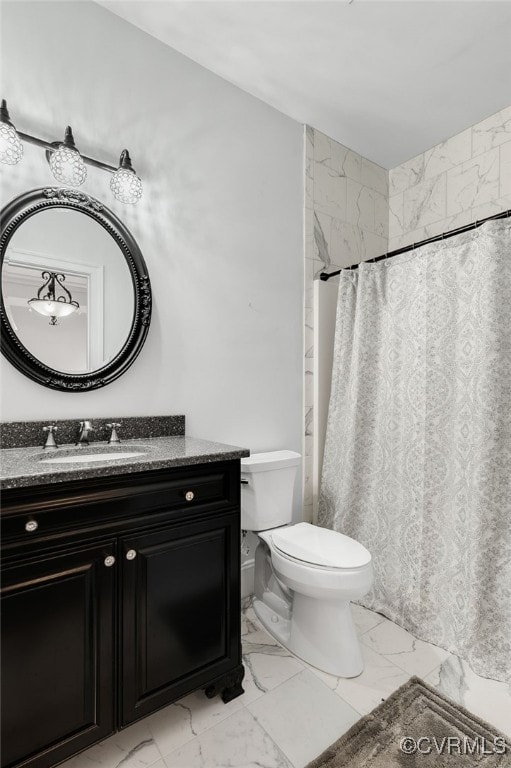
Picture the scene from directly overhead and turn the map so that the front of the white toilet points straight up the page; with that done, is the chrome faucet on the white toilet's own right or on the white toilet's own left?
on the white toilet's own right

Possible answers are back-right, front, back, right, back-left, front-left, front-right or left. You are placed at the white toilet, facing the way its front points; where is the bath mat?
front

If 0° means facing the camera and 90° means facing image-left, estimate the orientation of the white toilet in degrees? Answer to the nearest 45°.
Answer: approximately 315°

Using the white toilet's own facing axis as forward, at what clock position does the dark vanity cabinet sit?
The dark vanity cabinet is roughly at 3 o'clock from the white toilet.
